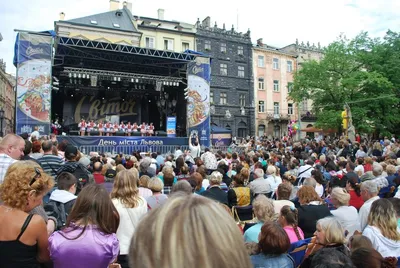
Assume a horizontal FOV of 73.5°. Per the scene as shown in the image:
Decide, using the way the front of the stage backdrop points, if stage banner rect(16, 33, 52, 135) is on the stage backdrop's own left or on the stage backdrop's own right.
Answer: on the stage backdrop's own right

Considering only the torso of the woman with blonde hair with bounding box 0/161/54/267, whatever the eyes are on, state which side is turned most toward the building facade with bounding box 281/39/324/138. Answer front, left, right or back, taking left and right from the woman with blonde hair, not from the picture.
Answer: front

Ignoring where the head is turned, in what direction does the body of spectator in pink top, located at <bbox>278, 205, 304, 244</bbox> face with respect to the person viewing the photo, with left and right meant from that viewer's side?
facing away from the viewer and to the left of the viewer

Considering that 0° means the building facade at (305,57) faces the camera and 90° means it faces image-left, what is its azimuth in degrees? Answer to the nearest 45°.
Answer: approximately 45°

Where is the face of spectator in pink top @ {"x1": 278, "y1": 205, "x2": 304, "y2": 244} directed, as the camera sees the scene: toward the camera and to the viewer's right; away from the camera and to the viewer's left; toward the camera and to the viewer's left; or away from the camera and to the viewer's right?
away from the camera and to the viewer's left

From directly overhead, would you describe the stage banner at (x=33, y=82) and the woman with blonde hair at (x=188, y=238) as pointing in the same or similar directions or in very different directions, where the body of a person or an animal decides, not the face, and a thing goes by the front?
very different directions

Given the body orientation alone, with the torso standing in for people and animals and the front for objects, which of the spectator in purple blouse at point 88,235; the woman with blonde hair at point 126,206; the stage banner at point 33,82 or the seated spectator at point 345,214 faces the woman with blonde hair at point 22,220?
the stage banner

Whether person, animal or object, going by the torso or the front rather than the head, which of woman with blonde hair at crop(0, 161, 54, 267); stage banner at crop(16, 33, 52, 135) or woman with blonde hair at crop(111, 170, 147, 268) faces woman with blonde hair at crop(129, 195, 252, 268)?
the stage banner

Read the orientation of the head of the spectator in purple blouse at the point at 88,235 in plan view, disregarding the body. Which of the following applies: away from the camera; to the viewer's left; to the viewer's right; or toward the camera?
away from the camera

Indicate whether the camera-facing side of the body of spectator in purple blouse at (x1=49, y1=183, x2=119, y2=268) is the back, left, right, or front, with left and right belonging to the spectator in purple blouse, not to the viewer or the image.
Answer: back

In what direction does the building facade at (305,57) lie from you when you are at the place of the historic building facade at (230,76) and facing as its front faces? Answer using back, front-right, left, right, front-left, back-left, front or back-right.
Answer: left

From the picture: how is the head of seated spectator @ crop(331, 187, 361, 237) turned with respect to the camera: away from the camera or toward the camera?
away from the camera

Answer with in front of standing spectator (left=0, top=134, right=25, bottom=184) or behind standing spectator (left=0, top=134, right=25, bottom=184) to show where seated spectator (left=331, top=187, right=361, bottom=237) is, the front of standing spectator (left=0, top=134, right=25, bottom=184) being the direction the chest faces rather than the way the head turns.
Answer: in front
